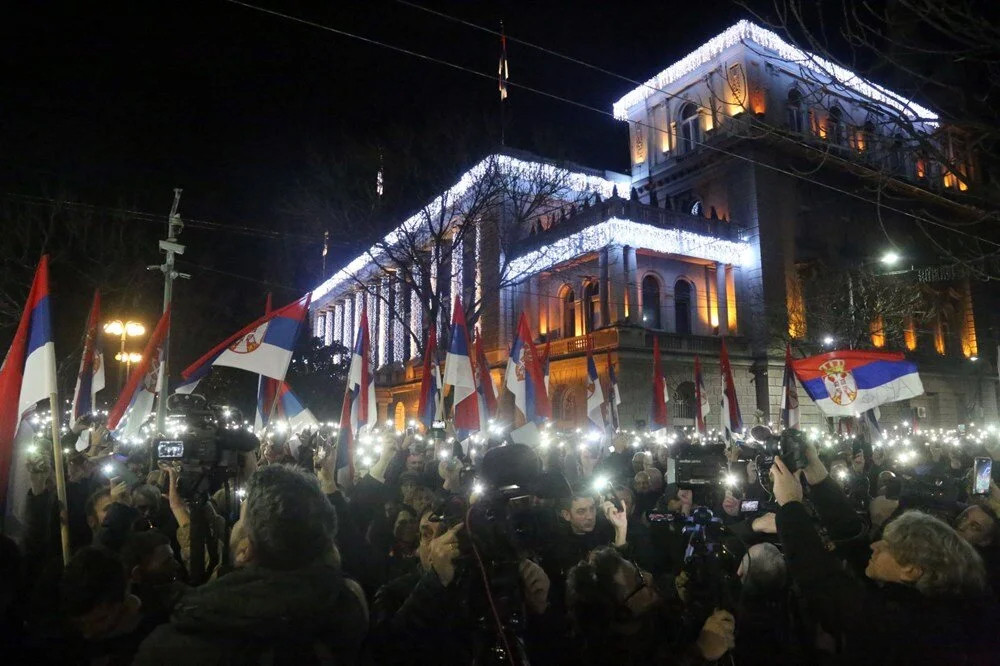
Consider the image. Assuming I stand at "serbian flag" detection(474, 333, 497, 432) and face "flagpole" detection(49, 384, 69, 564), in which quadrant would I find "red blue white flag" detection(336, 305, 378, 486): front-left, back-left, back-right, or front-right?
front-right

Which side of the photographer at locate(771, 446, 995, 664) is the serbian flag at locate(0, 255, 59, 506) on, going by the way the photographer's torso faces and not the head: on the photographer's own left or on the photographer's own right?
on the photographer's own left

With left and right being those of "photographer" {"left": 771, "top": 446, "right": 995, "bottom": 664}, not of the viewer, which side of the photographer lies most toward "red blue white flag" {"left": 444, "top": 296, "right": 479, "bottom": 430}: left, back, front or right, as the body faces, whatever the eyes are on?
front

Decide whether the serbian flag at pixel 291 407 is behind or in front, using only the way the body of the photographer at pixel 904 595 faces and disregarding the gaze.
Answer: in front

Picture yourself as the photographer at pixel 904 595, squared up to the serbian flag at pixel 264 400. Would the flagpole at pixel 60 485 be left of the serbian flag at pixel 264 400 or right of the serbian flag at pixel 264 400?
left

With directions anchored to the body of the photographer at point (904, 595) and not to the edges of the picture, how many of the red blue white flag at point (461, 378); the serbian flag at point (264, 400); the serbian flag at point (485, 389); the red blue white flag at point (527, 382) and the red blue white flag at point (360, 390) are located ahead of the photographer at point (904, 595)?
5

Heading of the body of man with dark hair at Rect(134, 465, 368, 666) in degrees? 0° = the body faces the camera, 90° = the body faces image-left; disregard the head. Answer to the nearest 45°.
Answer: approximately 135°

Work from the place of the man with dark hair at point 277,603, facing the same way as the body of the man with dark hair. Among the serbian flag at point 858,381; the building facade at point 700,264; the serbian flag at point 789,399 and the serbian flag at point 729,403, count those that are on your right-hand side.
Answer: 4

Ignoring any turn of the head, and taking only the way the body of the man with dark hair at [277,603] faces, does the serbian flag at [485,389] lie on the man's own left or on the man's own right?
on the man's own right

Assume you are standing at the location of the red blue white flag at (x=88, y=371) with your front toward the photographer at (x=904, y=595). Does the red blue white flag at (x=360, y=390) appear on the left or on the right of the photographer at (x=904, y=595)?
left

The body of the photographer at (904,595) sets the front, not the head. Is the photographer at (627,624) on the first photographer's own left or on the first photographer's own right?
on the first photographer's own left

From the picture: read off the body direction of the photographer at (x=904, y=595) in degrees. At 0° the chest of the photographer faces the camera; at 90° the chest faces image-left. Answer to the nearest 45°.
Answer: approximately 135°
